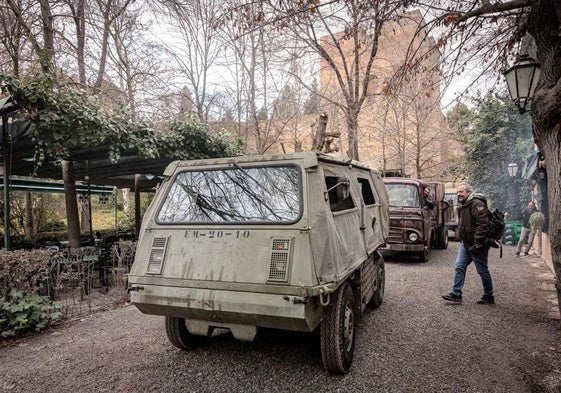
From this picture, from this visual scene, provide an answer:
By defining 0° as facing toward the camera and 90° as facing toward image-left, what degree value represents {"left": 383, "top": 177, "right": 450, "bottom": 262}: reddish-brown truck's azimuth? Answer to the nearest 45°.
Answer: approximately 45°

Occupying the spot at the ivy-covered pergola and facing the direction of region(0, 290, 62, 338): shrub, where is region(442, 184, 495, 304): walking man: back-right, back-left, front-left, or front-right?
front-left

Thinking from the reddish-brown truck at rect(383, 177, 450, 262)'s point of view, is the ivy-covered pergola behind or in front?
in front

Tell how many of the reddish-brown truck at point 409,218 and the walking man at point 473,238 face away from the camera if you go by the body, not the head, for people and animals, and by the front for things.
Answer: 0

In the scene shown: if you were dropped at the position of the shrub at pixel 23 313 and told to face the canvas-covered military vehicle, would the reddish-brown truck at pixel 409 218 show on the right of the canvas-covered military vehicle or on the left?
left

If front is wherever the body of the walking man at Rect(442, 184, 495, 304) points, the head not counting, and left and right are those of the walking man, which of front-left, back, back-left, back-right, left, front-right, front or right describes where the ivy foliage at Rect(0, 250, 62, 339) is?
front-left

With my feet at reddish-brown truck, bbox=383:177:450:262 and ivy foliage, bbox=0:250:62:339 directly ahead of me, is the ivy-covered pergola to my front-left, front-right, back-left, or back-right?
front-right

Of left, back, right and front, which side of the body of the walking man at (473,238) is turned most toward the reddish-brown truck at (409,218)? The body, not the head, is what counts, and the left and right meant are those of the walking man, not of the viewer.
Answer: right

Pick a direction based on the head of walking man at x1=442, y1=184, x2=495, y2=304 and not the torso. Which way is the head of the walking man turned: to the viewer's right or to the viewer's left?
to the viewer's left

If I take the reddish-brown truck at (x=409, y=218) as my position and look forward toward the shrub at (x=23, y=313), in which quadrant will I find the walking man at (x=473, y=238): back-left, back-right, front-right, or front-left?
front-left

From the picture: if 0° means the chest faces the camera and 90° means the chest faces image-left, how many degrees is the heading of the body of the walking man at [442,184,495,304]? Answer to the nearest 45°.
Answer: approximately 90°
